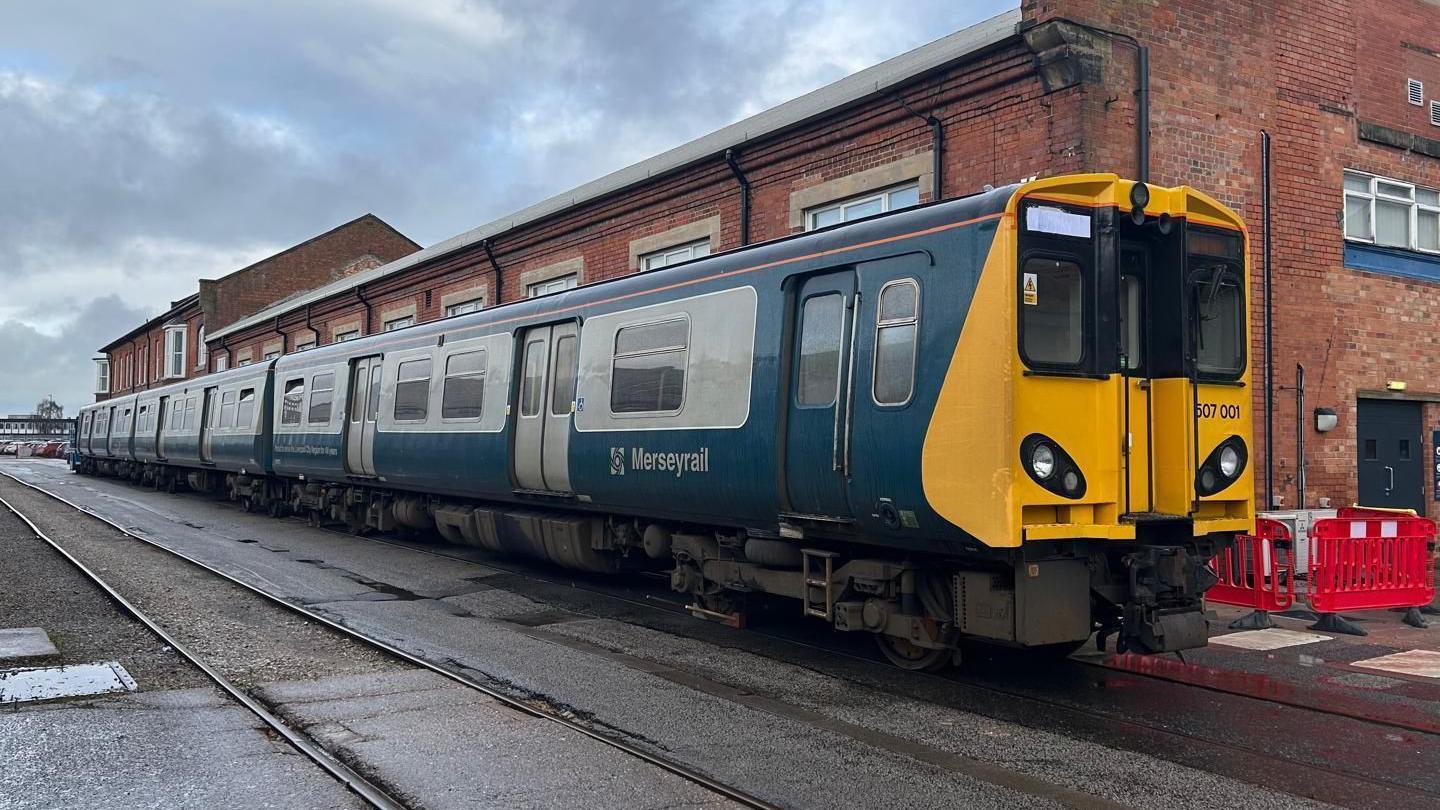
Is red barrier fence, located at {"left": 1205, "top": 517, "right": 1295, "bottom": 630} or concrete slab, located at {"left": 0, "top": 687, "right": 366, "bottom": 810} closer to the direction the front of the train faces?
the red barrier fence

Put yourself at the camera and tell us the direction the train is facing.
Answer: facing the viewer and to the right of the viewer

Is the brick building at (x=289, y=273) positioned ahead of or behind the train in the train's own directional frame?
behind

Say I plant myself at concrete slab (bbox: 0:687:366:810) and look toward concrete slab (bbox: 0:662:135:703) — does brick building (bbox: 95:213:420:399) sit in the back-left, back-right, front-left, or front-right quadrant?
front-right

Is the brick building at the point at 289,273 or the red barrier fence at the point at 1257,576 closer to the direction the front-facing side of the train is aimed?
the red barrier fence
